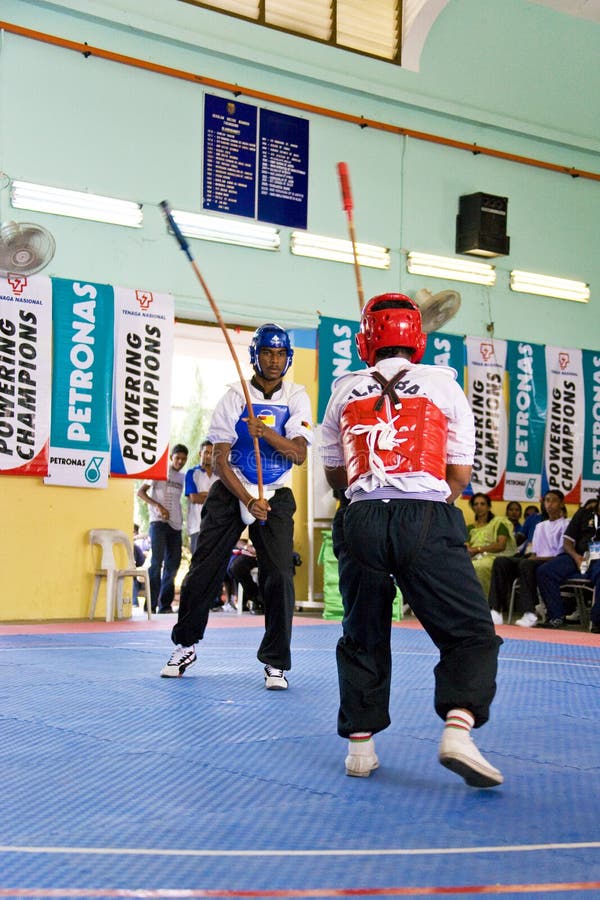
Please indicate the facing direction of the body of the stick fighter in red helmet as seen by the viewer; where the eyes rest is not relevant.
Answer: away from the camera

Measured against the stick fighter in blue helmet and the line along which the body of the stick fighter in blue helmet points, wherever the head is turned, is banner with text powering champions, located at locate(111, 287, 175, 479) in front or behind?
behind

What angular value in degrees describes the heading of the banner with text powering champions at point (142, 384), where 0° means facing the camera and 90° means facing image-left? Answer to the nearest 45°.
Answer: approximately 0°

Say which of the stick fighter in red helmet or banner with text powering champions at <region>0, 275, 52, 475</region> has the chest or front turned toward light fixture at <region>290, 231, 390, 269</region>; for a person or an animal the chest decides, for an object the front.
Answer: the stick fighter in red helmet

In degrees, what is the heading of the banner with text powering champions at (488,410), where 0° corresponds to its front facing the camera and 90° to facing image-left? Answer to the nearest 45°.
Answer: approximately 0°

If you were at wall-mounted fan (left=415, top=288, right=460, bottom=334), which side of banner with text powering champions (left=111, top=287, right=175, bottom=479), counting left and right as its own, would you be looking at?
left

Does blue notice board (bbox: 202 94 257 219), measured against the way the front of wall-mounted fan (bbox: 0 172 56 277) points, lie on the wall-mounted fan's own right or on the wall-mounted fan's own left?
on the wall-mounted fan's own left
